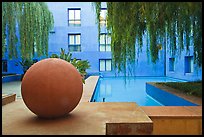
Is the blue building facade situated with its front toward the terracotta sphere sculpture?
yes

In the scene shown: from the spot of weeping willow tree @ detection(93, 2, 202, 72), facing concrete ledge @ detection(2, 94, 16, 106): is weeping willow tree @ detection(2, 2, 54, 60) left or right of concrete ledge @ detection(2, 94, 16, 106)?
right

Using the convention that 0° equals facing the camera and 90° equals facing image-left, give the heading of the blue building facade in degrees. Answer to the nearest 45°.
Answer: approximately 0°

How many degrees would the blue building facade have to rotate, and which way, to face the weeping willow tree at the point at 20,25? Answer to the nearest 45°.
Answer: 0° — it already faces it

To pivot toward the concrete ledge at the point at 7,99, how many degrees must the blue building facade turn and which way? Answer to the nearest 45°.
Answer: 0° — it already faces it

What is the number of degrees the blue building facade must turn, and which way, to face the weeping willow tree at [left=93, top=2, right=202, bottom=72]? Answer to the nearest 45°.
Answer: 0° — it already faces it

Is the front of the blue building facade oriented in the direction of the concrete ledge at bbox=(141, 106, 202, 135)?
yes
